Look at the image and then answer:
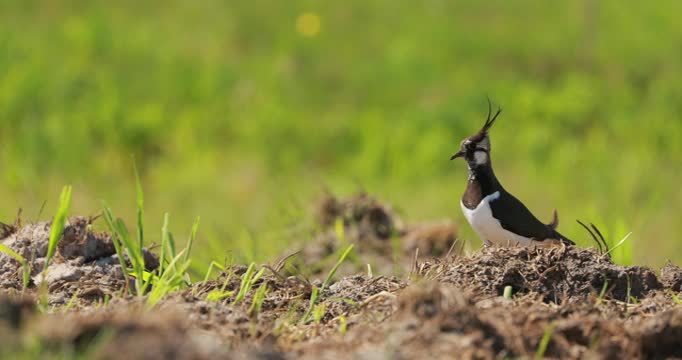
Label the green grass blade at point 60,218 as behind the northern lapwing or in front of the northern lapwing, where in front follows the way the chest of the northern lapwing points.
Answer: in front

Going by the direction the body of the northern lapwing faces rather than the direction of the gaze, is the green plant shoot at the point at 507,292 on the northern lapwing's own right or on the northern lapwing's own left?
on the northern lapwing's own left

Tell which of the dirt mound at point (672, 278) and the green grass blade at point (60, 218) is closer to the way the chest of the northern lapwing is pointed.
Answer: the green grass blade

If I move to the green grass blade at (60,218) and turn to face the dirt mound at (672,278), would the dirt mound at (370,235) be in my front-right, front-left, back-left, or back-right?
front-left

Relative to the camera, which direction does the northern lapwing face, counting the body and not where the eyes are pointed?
to the viewer's left

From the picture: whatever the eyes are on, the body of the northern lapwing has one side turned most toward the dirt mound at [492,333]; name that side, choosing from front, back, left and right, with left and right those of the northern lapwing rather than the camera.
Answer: left

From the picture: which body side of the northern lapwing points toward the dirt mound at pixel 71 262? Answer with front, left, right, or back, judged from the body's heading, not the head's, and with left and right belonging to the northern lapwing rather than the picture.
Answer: front
